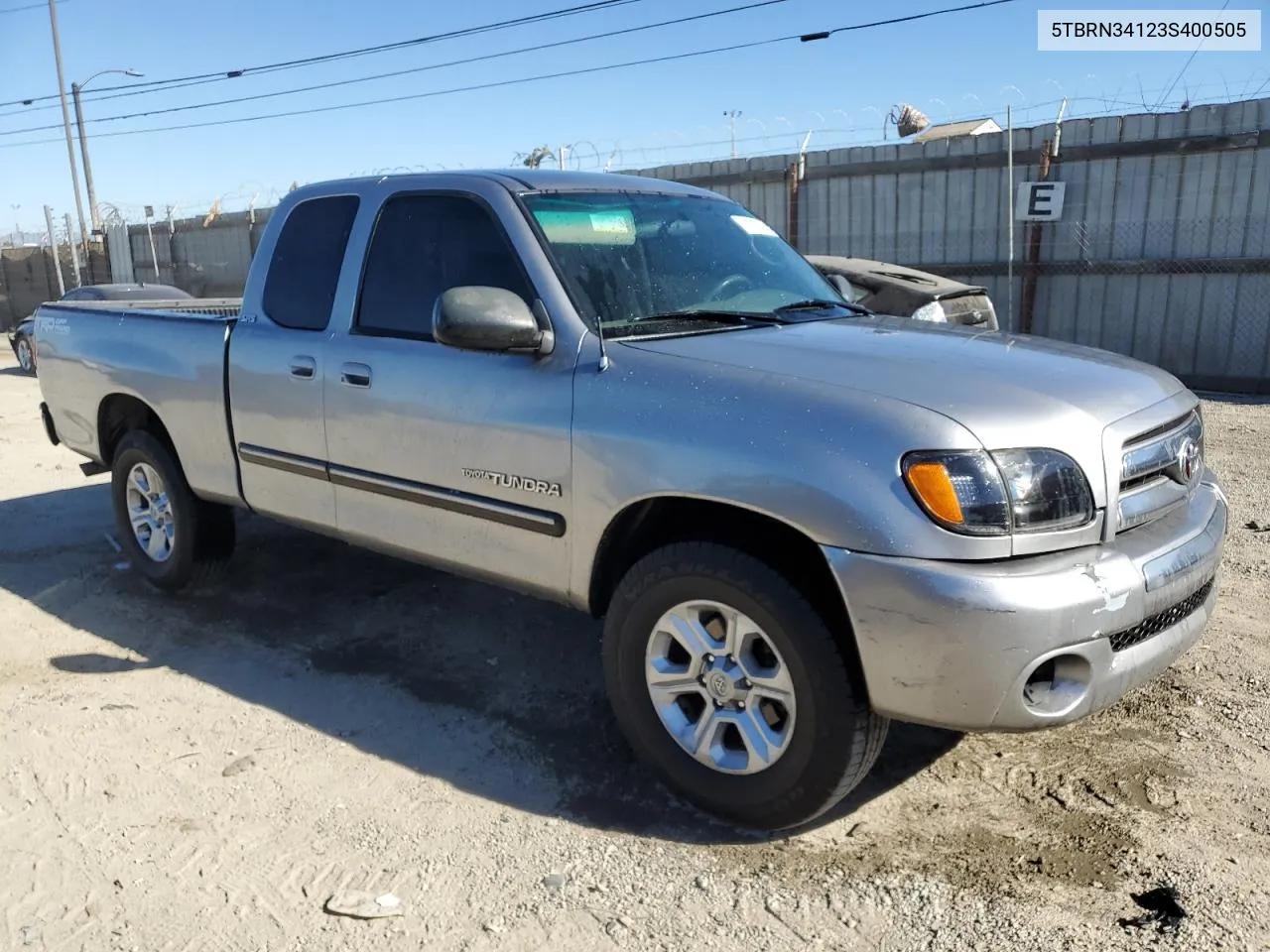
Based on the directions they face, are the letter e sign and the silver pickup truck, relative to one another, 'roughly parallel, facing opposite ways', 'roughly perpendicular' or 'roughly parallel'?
roughly perpendicular

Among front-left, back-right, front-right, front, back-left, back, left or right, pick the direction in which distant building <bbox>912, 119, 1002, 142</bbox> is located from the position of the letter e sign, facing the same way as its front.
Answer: back

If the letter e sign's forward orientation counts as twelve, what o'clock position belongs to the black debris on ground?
The black debris on ground is roughly at 12 o'clock from the letter e sign.

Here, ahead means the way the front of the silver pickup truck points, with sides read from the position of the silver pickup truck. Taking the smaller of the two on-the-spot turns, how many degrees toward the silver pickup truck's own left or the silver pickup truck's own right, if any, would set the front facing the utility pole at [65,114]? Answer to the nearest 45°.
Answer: approximately 180°

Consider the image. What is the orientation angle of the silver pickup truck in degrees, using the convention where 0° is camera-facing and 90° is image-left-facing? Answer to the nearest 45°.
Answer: approximately 315°

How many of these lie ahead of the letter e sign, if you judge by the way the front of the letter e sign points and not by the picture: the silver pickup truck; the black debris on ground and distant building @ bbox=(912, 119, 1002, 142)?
2

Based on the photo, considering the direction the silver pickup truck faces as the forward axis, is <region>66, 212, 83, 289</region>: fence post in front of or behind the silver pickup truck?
behind

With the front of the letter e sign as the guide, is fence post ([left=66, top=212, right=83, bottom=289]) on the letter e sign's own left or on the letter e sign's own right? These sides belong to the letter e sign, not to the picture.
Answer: on the letter e sign's own right

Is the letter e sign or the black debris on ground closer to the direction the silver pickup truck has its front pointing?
the black debris on ground

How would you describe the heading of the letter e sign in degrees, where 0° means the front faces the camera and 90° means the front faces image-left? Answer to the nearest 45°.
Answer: approximately 0°

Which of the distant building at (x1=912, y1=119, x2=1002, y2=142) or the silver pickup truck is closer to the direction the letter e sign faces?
the silver pickup truck
